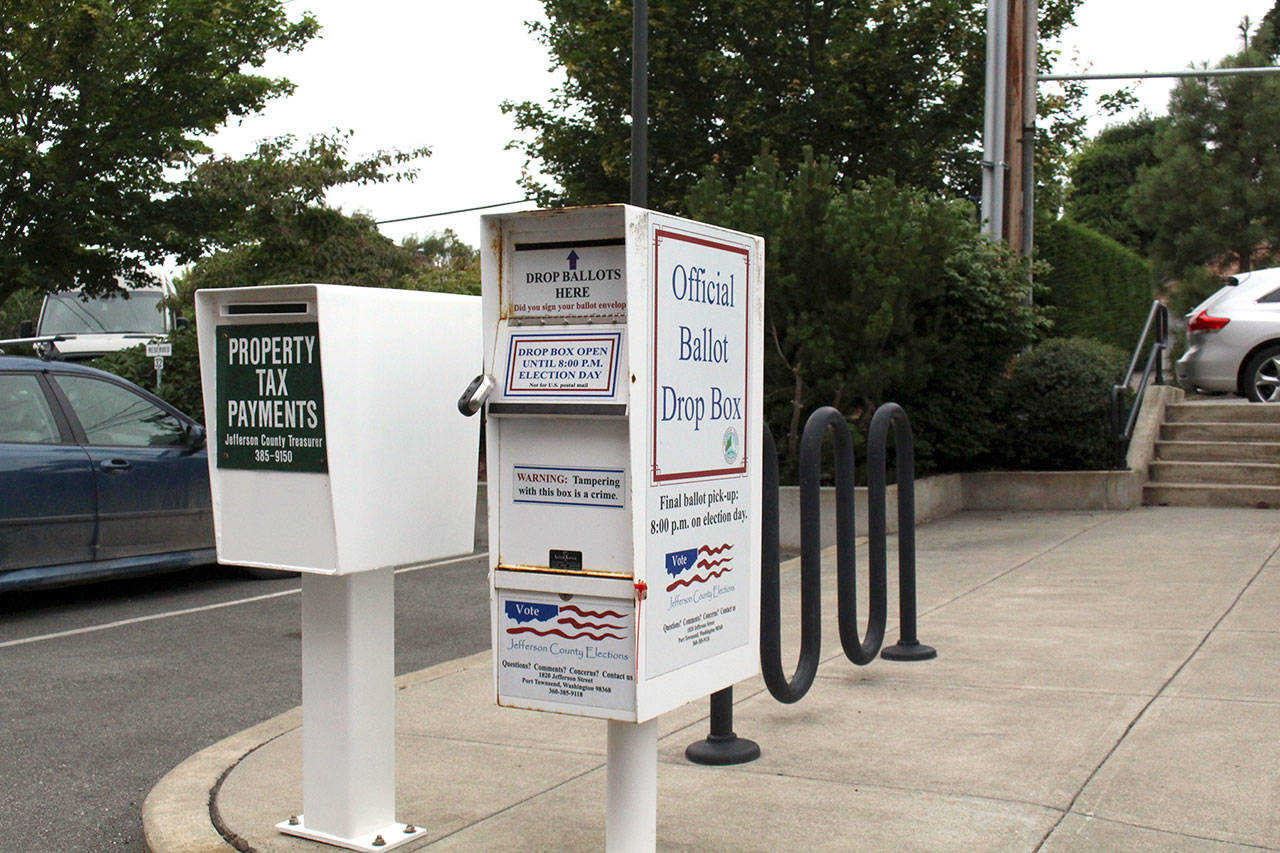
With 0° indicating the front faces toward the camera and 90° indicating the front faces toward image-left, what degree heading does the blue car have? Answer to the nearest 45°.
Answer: approximately 225°

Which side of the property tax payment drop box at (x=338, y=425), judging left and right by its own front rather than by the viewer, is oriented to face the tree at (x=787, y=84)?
back

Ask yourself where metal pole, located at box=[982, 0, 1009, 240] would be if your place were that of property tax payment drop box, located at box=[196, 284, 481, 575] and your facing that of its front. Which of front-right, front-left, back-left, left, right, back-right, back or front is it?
back

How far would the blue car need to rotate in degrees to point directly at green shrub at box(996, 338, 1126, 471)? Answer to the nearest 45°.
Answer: approximately 45° to its right

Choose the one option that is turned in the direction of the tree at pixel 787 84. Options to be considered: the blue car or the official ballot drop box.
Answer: the blue car

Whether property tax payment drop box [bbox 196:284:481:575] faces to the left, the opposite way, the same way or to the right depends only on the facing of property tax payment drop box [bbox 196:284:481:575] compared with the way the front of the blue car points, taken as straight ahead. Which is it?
the opposite way

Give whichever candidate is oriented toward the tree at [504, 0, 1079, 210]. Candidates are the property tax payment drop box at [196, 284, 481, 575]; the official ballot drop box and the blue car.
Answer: the blue car

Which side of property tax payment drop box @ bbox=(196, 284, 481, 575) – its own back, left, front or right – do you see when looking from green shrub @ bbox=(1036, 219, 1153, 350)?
back

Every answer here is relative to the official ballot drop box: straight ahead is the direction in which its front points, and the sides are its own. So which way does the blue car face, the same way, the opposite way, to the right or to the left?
the opposite way
